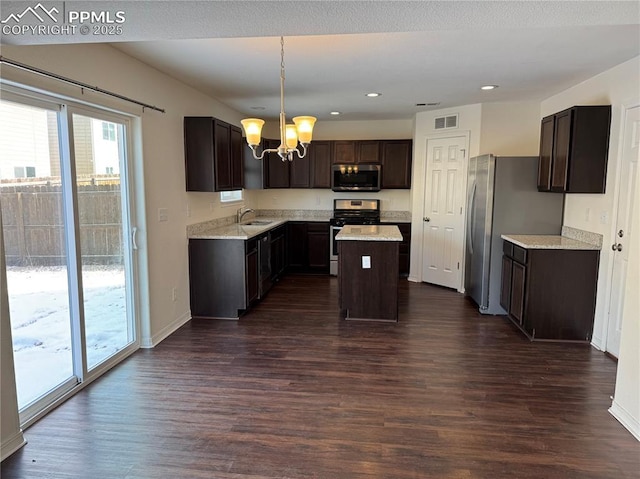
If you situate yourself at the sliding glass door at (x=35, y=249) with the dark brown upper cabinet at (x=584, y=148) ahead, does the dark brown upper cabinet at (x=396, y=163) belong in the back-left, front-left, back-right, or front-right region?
front-left

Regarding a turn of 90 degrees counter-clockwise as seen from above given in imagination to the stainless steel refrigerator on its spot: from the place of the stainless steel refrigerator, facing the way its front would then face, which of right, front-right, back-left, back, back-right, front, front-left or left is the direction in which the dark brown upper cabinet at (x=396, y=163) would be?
back-right

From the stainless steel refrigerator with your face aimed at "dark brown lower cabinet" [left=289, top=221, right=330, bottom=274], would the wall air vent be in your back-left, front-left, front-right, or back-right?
front-right

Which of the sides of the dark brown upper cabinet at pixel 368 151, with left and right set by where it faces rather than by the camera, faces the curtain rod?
front

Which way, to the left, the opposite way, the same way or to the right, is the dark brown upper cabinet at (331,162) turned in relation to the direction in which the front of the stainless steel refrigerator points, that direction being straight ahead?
to the left

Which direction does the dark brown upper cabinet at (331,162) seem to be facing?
toward the camera

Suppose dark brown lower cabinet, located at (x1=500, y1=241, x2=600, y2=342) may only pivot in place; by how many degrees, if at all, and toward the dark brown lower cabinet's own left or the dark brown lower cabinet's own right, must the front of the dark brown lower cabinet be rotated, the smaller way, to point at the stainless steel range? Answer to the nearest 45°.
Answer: approximately 45° to the dark brown lower cabinet's own right

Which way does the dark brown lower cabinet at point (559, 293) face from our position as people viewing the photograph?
facing to the left of the viewer

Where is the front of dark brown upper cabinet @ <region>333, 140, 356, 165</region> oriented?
toward the camera

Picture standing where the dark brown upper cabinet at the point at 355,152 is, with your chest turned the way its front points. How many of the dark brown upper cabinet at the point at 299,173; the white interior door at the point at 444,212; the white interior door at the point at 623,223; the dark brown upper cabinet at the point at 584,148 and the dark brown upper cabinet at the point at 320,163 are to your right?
2

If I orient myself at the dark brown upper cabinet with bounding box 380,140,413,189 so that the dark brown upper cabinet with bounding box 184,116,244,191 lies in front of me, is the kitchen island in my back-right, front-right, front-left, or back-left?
front-left

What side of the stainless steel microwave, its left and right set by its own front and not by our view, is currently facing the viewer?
front

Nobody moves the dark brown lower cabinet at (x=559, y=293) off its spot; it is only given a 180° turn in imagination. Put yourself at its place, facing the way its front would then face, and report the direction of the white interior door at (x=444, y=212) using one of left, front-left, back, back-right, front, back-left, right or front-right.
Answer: back-left

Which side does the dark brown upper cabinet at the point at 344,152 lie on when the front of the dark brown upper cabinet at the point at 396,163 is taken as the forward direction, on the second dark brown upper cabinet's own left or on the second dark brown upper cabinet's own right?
on the second dark brown upper cabinet's own right

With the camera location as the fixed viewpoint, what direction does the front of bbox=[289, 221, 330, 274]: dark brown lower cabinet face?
facing the viewer
